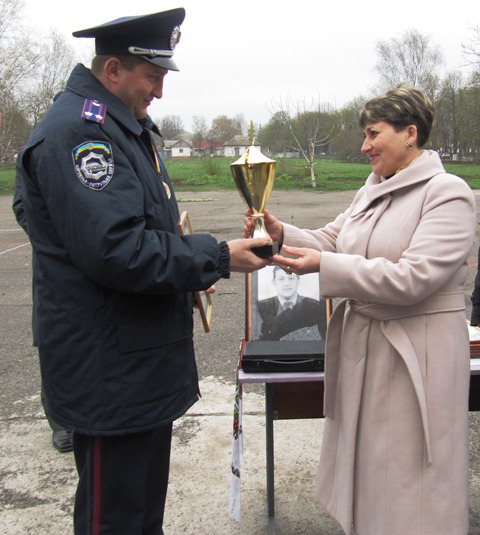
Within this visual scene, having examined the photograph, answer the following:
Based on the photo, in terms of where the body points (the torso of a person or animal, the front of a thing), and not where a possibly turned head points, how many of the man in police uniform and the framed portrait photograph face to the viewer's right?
1

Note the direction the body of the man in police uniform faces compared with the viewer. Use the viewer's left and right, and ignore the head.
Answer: facing to the right of the viewer

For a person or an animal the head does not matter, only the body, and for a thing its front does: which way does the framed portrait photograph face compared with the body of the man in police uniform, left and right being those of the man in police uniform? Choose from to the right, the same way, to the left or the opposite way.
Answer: to the right

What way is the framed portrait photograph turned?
toward the camera

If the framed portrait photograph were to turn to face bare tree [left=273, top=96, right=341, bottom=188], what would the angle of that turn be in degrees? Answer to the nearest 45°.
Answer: approximately 180°

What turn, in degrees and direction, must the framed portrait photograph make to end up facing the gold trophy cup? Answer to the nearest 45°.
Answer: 0° — it already faces it

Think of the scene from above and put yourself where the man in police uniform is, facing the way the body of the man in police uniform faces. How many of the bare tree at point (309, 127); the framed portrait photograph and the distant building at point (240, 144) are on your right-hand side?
0

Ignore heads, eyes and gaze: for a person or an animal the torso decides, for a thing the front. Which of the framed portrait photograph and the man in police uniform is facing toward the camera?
the framed portrait photograph

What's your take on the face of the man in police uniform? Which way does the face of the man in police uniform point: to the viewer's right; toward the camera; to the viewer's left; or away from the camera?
to the viewer's right

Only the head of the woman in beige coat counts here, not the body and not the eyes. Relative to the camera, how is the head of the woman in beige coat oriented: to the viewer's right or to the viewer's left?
to the viewer's left

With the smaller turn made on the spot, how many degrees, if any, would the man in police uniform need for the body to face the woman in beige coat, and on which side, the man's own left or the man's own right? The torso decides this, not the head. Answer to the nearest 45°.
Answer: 0° — they already face them
